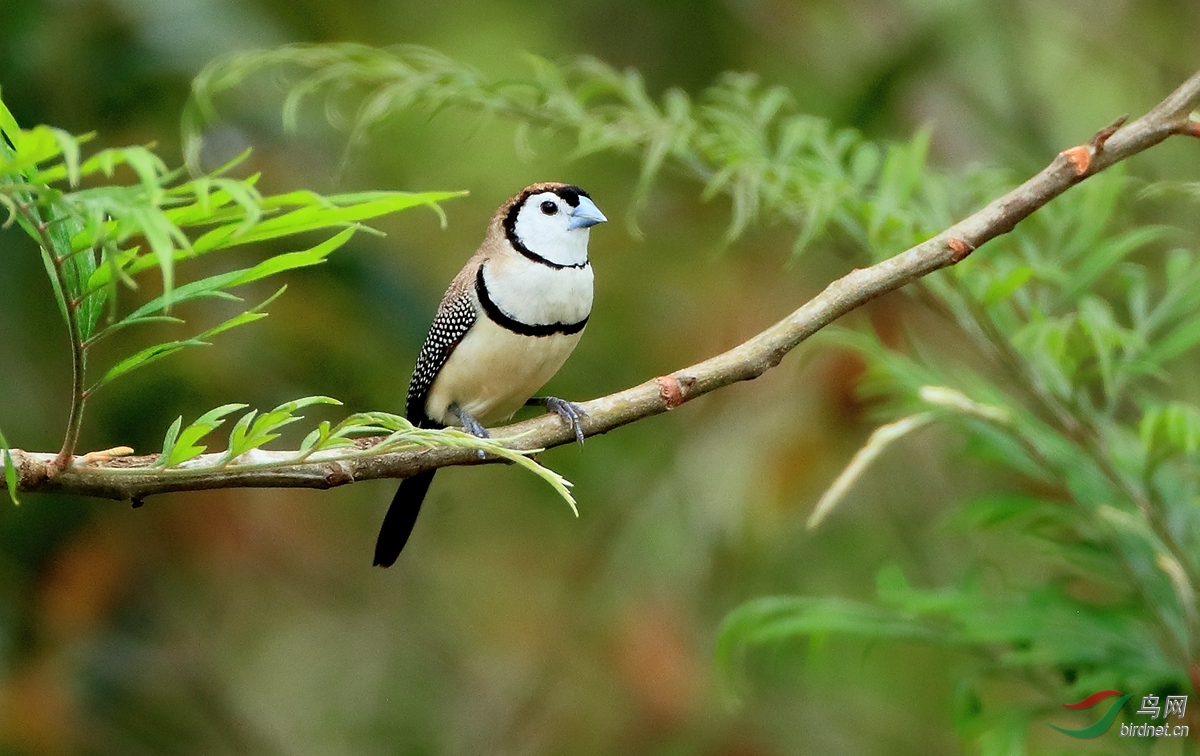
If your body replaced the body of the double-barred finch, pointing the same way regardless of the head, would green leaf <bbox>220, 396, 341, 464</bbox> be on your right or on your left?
on your right

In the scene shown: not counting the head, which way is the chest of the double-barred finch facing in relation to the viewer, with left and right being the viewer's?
facing the viewer and to the right of the viewer
